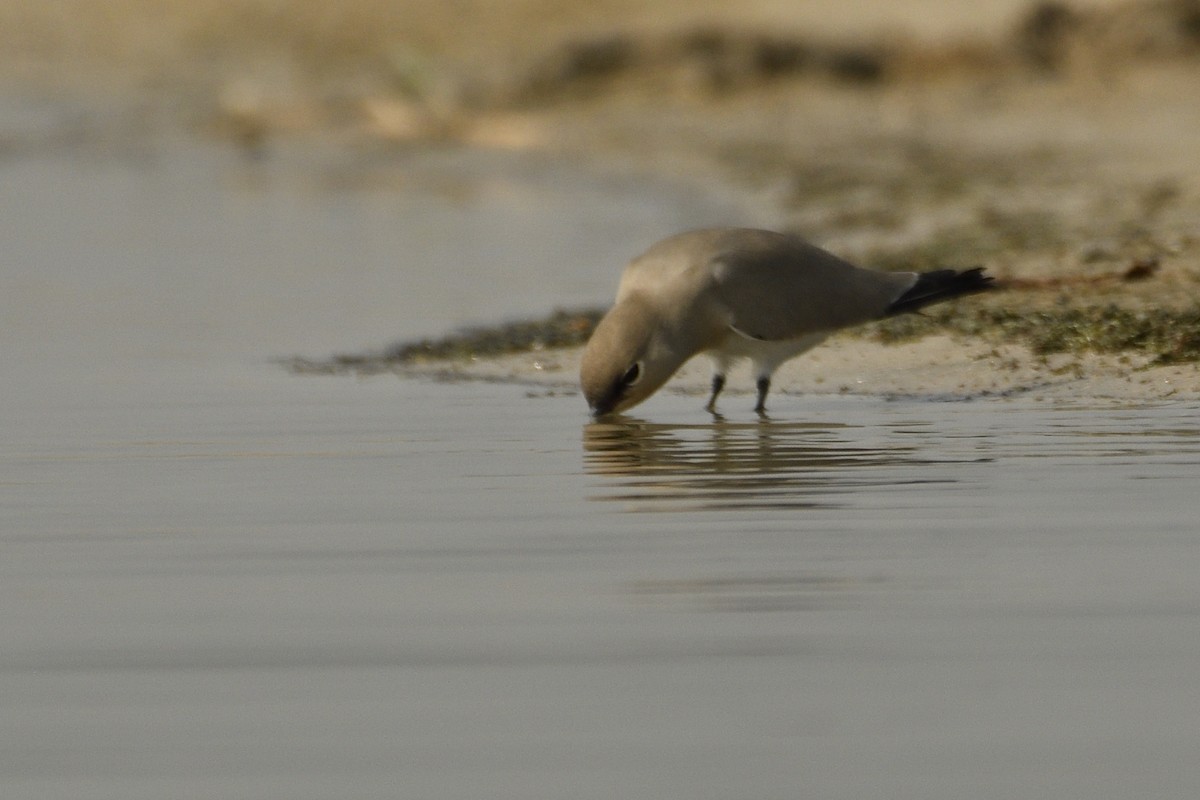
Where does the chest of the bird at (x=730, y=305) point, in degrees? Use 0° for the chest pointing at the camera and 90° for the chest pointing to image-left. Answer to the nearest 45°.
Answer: approximately 90°
